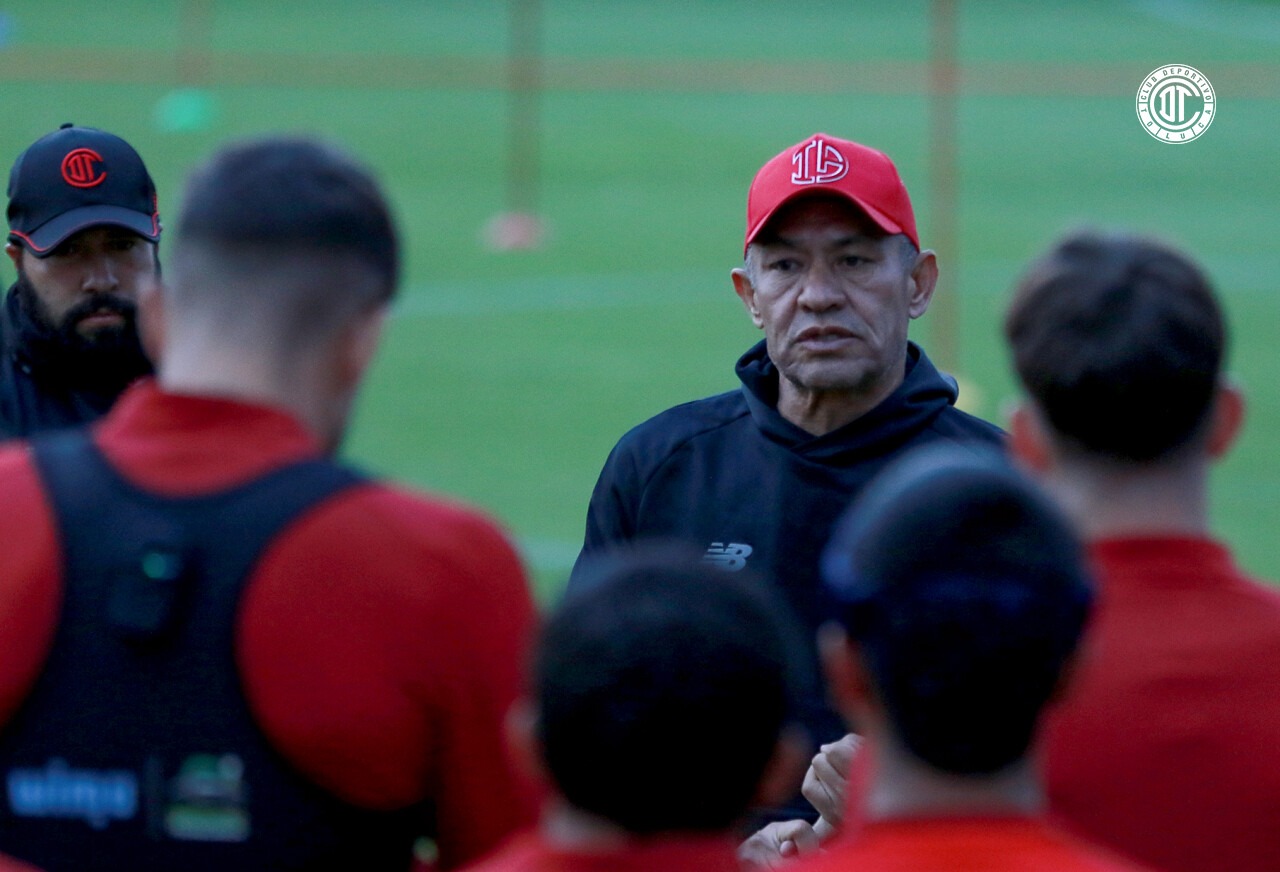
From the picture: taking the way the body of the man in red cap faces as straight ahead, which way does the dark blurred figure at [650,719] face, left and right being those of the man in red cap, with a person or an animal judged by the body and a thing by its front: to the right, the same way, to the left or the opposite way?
the opposite way

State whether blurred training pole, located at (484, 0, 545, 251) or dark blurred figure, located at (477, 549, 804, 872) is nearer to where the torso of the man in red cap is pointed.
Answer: the dark blurred figure

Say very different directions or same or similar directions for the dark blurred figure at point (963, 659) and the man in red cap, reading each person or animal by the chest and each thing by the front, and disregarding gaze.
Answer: very different directions

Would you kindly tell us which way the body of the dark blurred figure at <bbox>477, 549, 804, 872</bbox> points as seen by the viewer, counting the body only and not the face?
away from the camera

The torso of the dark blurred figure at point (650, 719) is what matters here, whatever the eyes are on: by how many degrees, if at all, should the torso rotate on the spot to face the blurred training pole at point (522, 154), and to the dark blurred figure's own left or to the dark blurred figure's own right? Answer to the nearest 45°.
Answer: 0° — they already face it

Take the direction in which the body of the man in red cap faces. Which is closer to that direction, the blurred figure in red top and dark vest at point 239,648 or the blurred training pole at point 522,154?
the blurred figure in red top and dark vest

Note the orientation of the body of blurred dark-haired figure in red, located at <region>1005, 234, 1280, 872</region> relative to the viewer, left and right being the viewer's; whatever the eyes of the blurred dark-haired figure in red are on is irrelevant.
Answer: facing away from the viewer

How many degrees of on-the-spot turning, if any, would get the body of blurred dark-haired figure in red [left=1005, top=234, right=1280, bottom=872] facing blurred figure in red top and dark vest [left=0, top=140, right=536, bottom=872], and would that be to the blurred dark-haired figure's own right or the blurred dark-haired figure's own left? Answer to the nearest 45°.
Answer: approximately 90° to the blurred dark-haired figure's own left
